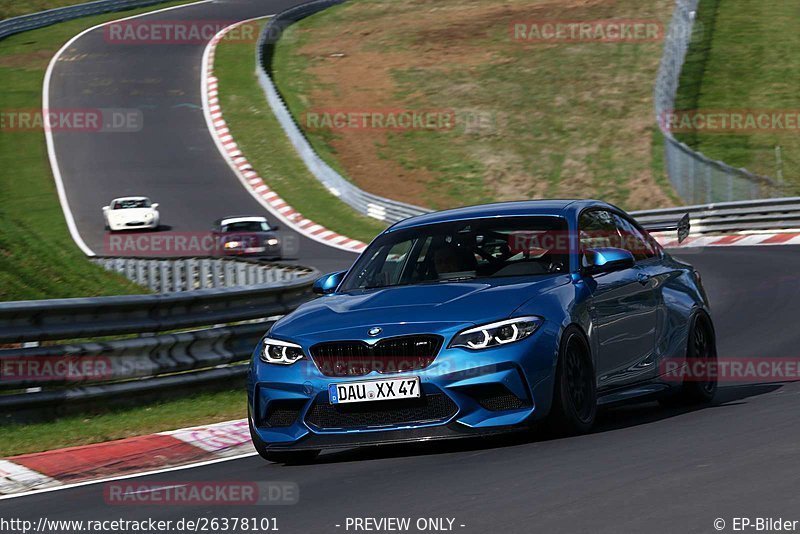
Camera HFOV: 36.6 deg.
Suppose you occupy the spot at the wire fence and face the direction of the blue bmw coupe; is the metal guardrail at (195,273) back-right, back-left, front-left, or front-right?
front-right

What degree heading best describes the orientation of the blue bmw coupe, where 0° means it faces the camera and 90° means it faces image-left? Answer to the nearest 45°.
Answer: approximately 45°

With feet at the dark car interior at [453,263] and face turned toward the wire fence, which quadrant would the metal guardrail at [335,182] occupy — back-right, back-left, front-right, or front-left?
front-left

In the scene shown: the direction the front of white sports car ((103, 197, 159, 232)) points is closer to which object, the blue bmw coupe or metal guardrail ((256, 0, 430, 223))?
the blue bmw coupe

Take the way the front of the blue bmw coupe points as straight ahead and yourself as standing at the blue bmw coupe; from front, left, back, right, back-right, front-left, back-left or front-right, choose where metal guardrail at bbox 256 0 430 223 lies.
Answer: back-right

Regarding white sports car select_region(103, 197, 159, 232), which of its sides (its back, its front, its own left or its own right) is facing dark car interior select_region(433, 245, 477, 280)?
front

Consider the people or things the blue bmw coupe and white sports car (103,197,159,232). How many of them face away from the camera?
0

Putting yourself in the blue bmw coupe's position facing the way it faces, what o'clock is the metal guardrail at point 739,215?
The metal guardrail is roughly at 5 o'clock from the blue bmw coupe.

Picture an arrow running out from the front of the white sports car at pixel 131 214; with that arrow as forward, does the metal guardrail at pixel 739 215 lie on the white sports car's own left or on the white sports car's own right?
on the white sports car's own left

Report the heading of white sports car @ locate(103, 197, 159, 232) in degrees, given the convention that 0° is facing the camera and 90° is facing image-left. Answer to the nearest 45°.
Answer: approximately 0°

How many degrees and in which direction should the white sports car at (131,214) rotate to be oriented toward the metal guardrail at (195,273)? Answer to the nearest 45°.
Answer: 0° — it already faces it

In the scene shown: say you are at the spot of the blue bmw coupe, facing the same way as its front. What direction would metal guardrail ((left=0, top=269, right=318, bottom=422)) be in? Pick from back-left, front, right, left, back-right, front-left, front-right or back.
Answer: right

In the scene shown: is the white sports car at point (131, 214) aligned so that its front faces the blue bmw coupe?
yes

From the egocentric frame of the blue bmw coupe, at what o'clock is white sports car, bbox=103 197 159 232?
The white sports car is roughly at 4 o'clock from the blue bmw coupe.

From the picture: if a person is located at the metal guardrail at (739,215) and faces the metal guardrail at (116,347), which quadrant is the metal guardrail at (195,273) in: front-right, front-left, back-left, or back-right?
front-right

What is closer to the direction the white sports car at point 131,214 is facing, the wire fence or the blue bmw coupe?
the blue bmw coupe

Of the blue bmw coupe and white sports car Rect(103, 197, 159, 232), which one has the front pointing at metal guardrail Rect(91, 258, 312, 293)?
the white sports car
